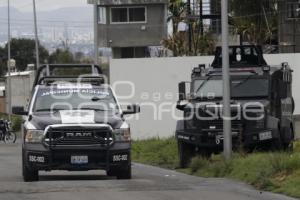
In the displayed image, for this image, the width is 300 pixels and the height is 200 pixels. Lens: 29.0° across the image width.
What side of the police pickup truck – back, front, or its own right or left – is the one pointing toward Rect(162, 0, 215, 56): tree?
back

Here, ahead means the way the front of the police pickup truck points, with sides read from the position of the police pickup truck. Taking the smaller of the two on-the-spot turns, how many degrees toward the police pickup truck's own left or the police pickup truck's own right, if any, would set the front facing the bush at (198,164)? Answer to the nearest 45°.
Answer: approximately 135° to the police pickup truck's own left

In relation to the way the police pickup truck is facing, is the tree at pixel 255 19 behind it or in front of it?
behind

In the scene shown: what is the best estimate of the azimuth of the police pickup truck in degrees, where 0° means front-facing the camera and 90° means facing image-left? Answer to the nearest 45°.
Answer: approximately 0°

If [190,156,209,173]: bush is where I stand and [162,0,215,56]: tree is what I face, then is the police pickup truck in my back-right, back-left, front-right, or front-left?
back-left
